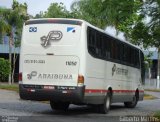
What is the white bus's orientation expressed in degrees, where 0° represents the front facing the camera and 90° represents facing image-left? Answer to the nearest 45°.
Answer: approximately 225°
